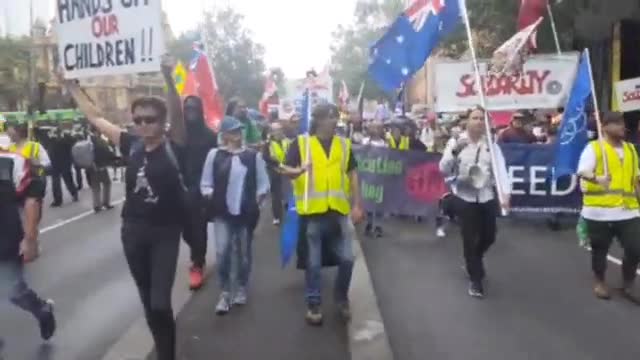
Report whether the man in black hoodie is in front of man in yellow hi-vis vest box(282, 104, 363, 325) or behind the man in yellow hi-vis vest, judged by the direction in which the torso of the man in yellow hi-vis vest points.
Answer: behind

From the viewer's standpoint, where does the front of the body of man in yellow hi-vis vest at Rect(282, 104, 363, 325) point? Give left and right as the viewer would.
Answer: facing the viewer

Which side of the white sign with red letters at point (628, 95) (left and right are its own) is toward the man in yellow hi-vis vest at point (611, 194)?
front

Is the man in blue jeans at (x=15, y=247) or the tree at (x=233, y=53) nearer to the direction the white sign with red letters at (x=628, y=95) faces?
the man in blue jeans

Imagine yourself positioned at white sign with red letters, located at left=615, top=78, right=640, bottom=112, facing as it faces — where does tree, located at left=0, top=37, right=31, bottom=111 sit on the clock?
The tree is roughly at 4 o'clock from the white sign with red letters.

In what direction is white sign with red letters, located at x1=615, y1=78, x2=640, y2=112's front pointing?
toward the camera

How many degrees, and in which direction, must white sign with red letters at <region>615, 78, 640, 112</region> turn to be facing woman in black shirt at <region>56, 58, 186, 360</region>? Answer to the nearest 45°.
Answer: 0° — it already faces them

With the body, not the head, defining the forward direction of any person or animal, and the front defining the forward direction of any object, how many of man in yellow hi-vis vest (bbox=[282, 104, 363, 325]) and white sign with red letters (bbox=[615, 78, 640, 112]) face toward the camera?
2

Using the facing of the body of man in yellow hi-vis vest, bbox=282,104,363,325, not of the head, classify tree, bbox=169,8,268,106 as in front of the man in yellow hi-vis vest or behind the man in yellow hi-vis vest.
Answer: behind

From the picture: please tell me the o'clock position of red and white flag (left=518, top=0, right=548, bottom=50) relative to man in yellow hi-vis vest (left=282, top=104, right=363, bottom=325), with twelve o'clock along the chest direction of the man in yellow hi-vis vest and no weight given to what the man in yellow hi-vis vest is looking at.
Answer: The red and white flag is roughly at 7 o'clock from the man in yellow hi-vis vest.

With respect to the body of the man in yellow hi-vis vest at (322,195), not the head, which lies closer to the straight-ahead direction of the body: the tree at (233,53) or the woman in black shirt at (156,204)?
the woman in black shirt
